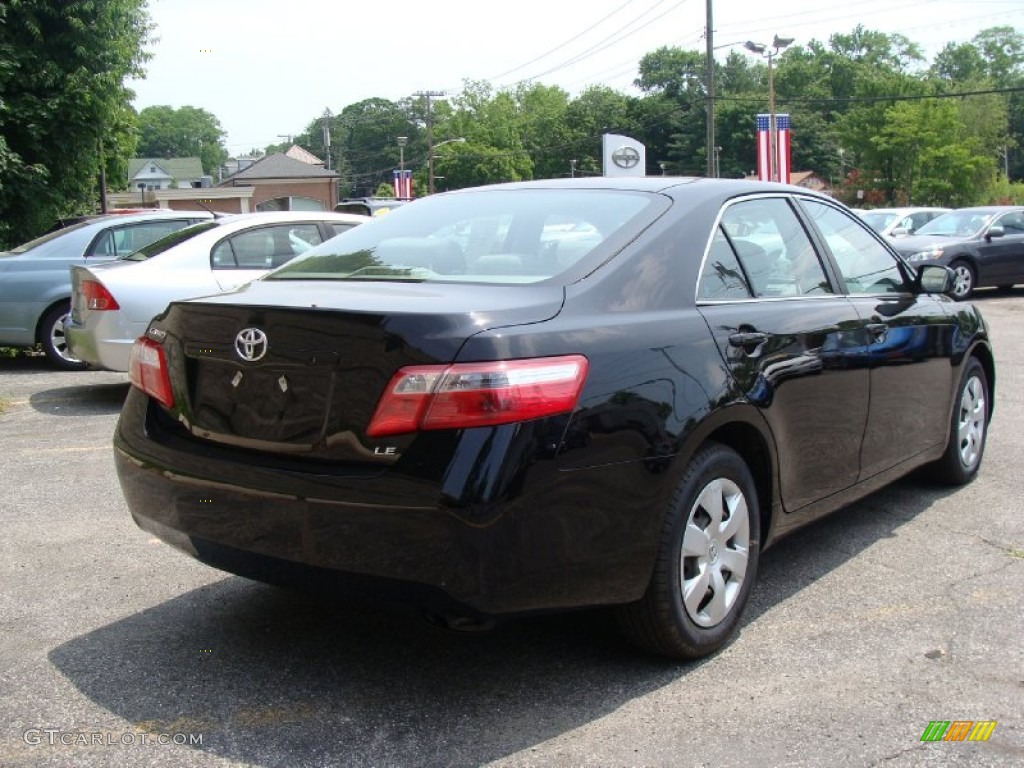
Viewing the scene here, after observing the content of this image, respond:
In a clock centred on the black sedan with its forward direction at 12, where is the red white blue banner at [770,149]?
The red white blue banner is roughly at 11 o'clock from the black sedan.

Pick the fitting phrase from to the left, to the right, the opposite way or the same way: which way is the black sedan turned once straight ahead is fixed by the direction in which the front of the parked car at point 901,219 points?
the opposite way

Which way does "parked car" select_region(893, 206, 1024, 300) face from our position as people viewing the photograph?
facing the viewer and to the left of the viewer

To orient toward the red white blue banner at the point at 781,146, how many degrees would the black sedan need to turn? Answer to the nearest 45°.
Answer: approximately 45° to its left

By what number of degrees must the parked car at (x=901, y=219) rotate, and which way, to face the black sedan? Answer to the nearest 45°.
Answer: approximately 45° to its left

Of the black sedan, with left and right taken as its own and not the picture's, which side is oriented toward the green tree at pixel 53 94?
left

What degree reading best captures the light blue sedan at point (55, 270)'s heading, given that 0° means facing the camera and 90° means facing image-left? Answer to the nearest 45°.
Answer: approximately 270°

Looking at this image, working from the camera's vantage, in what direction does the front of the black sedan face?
facing away from the viewer and to the right of the viewer
